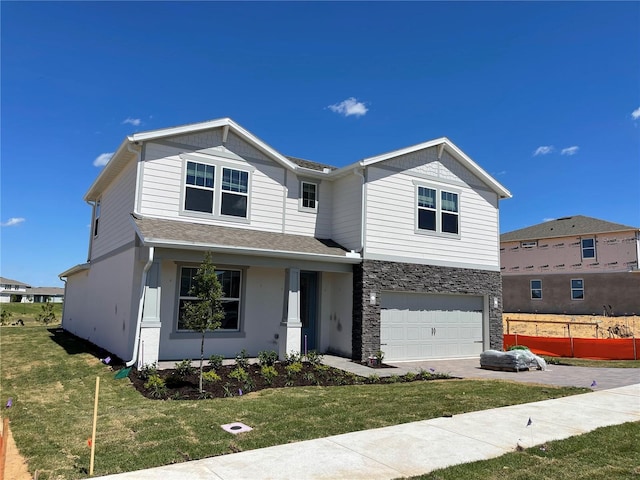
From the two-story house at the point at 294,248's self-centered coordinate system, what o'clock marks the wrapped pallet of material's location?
The wrapped pallet of material is roughly at 11 o'clock from the two-story house.

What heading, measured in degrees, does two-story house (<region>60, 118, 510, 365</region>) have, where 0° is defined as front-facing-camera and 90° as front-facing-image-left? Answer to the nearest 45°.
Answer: approximately 315°

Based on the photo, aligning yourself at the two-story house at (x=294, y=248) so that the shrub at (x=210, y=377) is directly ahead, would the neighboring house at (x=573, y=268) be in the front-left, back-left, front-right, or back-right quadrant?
back-left

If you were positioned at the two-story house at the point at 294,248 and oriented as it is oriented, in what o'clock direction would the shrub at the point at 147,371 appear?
The shrub is roughly at 3 o'clock from the two-story house.

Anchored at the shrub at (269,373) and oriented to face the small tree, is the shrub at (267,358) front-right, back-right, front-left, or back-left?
back-right

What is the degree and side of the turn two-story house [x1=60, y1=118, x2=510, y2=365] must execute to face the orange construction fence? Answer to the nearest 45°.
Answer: approximately 45° to its left

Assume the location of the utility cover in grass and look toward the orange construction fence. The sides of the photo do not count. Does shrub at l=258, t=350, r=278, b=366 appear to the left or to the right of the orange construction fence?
left

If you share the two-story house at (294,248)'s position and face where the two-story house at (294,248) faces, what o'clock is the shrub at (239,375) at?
The shrub is roughly at 2 o'clock from the two-story house.
